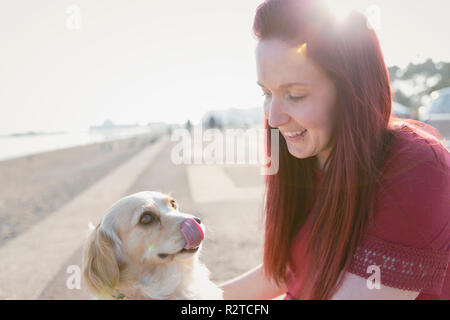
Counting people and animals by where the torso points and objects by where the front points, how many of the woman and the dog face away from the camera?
0

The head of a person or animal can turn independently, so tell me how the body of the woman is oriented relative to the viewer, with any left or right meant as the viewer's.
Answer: facing the viewer and to the left of the viewer

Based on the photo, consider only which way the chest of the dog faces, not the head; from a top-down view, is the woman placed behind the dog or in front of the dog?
in front

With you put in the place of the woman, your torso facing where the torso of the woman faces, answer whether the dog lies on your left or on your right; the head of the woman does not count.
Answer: on your right

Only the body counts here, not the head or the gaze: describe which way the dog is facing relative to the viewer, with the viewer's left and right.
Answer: facing the viewer and to the right of the viewer
